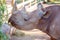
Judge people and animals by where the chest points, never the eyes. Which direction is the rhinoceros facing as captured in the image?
to the viewer's left
